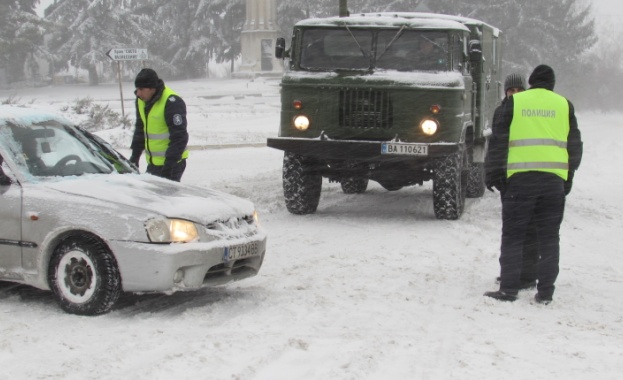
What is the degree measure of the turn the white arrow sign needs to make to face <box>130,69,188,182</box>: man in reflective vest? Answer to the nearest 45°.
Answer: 0° — it already faces them

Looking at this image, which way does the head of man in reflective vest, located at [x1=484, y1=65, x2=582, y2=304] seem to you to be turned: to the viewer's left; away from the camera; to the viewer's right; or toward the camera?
away from the camera

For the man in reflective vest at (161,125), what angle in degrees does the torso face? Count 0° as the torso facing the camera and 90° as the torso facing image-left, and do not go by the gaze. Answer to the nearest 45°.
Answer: approximately 45°

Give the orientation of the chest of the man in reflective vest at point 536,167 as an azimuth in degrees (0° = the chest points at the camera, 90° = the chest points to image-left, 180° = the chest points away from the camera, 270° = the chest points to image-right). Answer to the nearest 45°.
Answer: approximately 180°

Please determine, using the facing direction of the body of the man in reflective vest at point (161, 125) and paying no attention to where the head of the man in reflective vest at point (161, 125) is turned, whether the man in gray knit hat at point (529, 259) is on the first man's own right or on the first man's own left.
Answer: on the first man's own left

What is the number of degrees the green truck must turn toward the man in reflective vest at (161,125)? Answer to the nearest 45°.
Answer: approximately 45° to its right

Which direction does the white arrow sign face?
toward the camera

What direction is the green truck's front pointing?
toward the camera

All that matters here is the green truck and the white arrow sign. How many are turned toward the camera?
2

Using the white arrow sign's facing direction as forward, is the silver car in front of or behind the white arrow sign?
in front

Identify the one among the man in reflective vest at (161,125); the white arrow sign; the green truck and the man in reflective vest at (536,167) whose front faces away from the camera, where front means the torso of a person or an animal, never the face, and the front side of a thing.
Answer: the man in reflective vest at (536,167)

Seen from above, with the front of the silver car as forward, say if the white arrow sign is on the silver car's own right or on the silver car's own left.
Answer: on the silver car's own left

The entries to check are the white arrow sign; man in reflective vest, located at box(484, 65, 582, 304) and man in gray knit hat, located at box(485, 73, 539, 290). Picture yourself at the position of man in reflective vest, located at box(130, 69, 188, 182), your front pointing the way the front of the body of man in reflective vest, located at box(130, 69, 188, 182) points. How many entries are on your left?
2

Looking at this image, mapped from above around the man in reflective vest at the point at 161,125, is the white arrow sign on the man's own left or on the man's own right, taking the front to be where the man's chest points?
on the man's own right

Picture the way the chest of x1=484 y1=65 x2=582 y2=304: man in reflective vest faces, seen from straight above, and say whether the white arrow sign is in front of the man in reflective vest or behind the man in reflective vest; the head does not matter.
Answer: in front

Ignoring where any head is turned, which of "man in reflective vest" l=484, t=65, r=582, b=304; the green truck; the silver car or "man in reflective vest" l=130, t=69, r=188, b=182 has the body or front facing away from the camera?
"man in reflective vest" l=484, t=65, r=582, b=304
